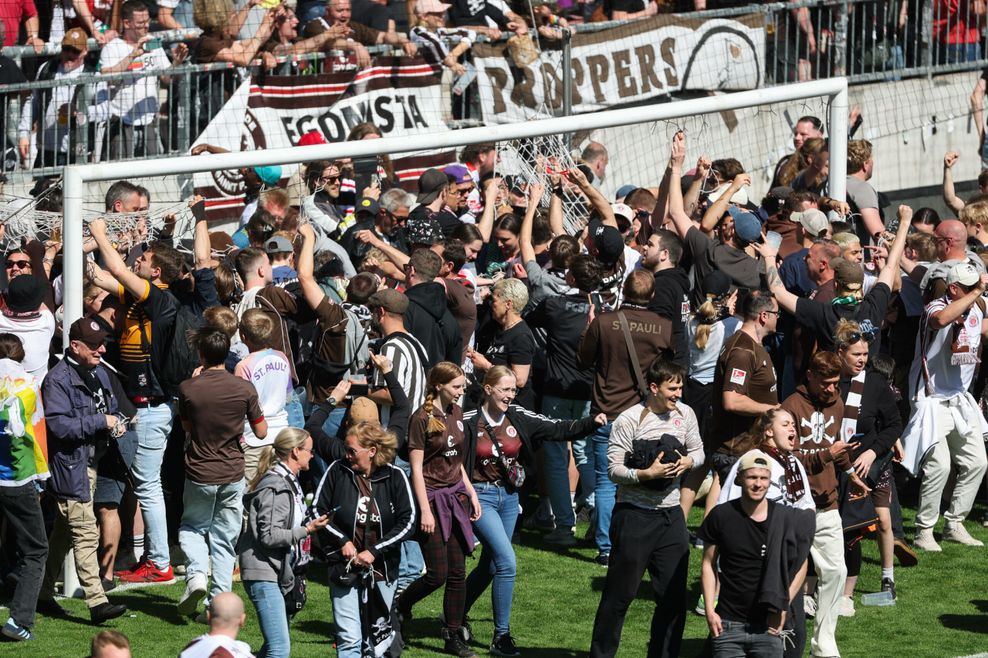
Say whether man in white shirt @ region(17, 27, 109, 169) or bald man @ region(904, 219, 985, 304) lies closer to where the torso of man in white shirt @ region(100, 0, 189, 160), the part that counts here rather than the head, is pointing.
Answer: the bald man

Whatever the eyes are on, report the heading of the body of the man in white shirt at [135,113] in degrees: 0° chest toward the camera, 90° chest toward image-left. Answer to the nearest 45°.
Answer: approximately 315°

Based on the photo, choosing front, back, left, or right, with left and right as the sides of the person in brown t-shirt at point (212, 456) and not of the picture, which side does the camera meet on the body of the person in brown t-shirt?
back

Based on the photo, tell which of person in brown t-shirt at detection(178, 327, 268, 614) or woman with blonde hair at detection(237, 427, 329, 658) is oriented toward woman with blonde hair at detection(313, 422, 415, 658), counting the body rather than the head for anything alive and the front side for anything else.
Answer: woman with blonde hair at detection(237, 427, 329, 658)

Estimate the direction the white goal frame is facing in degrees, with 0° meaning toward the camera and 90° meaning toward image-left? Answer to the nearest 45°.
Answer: approximately 315°

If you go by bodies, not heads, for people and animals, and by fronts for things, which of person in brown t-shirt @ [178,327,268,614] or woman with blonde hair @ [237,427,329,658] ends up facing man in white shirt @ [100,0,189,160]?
the person in brown t-shirt

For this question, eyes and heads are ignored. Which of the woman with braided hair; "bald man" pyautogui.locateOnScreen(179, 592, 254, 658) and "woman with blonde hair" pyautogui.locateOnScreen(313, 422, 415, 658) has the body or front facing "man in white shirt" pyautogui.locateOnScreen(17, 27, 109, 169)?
the bald man

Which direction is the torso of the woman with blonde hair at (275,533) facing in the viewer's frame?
to the viewer's right

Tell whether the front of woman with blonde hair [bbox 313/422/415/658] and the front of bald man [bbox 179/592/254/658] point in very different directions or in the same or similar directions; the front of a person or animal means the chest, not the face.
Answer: very different directions

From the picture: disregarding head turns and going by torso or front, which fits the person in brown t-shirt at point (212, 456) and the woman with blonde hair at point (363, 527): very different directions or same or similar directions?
very different directions

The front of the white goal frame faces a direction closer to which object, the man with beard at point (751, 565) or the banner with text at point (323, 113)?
the man with beard
